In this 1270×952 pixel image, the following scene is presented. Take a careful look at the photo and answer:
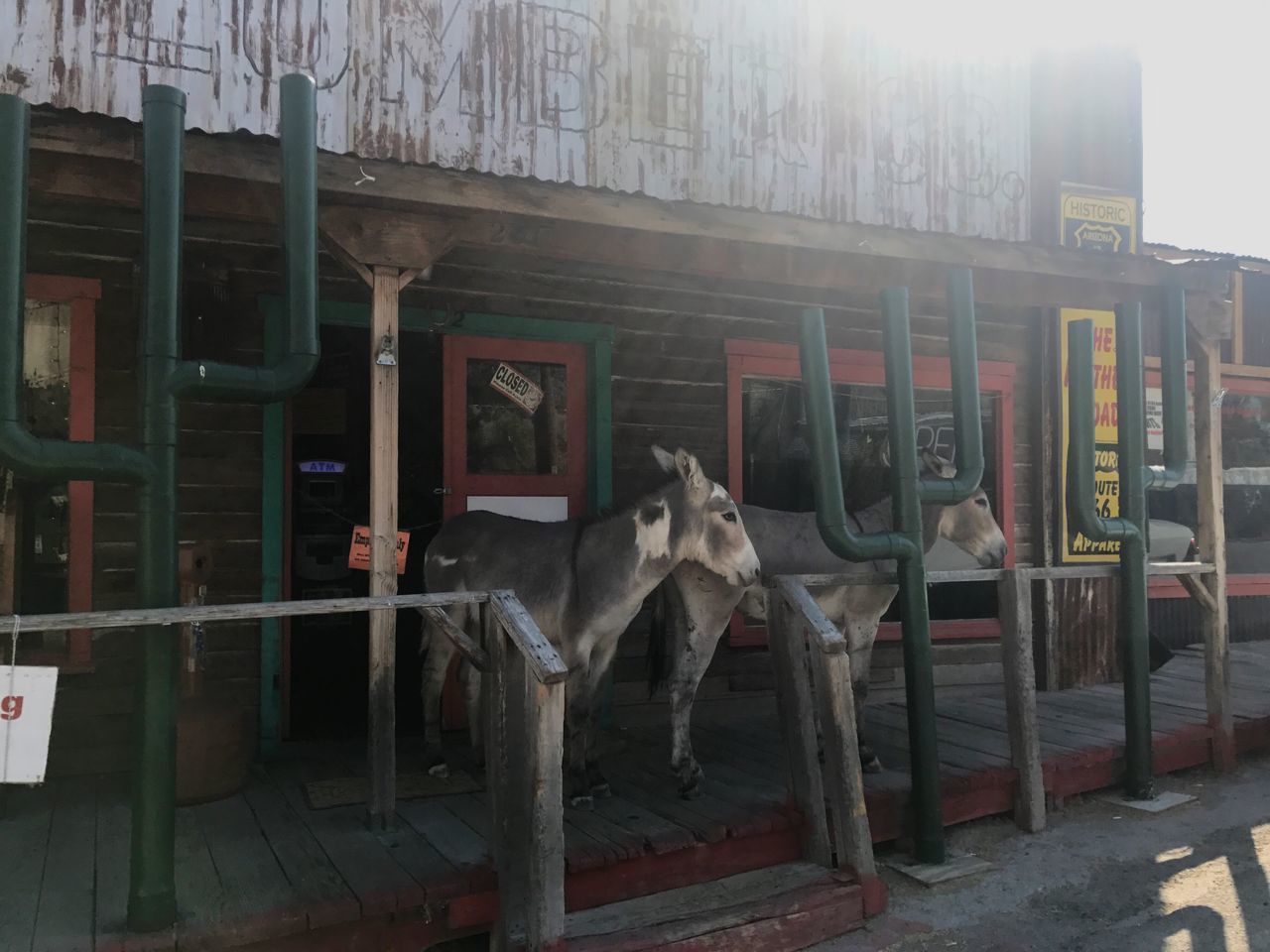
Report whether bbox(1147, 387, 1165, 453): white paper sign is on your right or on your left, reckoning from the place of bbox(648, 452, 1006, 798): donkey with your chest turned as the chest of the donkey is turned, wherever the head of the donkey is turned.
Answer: on your left

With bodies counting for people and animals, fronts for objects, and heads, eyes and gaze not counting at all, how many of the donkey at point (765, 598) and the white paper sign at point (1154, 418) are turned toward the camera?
1

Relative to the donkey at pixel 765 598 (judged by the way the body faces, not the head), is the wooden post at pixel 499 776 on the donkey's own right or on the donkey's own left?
on the donkey's own right

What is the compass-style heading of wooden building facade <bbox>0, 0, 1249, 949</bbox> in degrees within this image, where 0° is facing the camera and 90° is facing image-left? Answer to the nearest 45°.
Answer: approximately 315°

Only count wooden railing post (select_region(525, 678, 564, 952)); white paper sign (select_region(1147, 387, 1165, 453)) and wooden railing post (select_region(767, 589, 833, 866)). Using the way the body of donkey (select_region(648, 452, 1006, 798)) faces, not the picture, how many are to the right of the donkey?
2

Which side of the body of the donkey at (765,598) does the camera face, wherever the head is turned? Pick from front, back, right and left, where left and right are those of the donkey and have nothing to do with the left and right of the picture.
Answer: right
